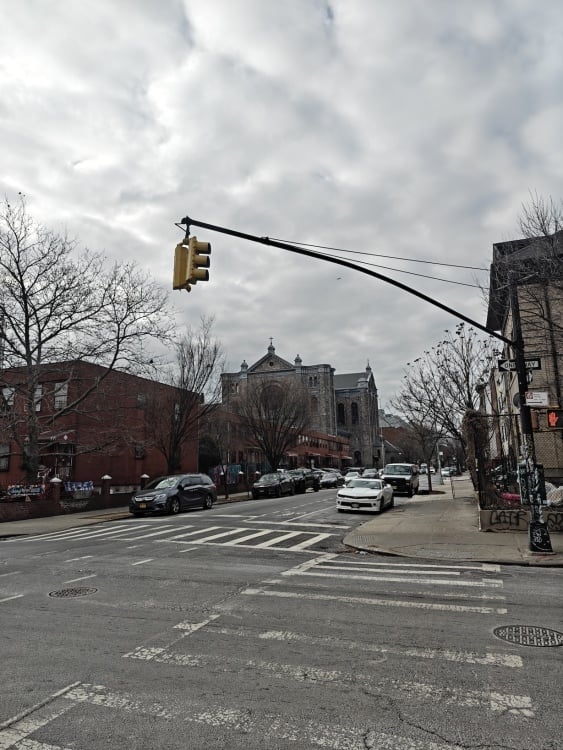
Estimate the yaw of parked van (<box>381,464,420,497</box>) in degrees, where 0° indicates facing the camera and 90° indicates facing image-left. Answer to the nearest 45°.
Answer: approximately 45°

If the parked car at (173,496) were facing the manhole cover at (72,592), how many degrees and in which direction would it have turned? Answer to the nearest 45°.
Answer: approximately 45° to its left

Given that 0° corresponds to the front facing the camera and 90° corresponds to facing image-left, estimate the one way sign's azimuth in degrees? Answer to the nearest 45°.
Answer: approximately 0°

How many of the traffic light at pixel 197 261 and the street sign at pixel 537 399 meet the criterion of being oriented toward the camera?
1

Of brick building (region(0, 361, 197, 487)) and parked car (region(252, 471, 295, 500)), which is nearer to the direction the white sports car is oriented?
the brick building

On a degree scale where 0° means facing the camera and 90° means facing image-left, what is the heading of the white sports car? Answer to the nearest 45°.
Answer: approximately 45°

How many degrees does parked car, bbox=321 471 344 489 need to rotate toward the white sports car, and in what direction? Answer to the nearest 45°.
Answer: approximately 45° to its left

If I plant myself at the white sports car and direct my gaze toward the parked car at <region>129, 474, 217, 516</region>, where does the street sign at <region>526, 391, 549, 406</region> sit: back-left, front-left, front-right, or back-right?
back-left
